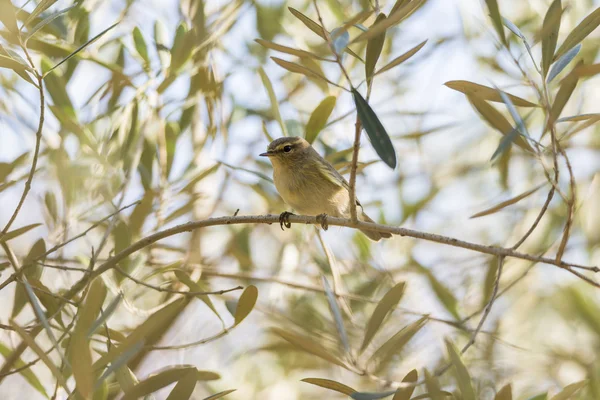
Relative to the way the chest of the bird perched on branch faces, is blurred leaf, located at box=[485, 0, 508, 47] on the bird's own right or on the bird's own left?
on the bird's own left

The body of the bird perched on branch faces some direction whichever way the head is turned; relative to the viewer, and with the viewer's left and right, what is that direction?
facing the viewer and to the left of the viewer
